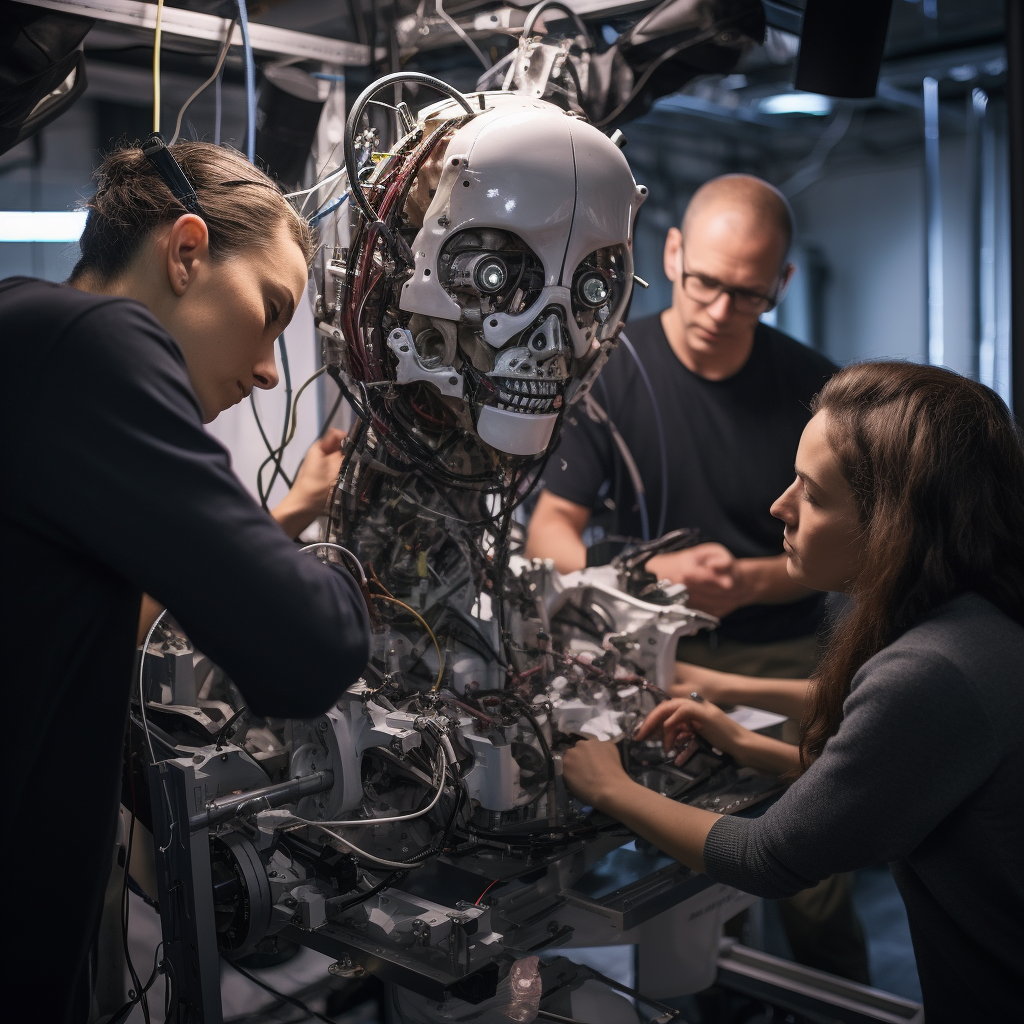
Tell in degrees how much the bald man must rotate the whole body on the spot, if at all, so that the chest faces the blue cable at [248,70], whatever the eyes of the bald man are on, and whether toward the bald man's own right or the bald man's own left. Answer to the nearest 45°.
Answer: approximately 45° to the bald man's own right

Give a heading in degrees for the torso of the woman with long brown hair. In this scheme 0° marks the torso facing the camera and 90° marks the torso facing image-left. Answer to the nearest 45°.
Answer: approximately 90°

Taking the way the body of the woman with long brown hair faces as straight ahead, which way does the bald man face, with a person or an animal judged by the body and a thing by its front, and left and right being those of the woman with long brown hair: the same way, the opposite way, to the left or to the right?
to the left

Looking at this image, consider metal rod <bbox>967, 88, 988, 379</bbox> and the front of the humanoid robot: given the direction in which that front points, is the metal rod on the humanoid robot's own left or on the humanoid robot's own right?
on the humanoid robot's own left

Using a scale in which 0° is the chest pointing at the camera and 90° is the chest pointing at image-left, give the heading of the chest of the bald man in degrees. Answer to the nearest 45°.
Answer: approximately 0°

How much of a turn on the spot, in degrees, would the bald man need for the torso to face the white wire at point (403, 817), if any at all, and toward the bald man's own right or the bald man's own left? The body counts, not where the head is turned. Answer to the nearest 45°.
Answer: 0° — they already face it
